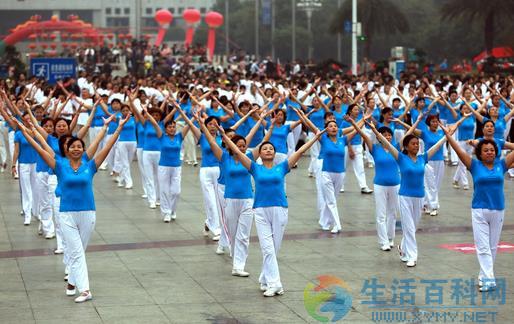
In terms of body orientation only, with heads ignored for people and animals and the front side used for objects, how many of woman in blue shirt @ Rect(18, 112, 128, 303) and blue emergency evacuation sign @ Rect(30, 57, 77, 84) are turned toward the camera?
2

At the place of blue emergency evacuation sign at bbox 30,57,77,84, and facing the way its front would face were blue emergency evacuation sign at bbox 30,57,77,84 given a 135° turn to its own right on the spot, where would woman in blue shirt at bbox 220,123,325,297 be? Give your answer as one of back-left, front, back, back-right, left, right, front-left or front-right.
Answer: back-left

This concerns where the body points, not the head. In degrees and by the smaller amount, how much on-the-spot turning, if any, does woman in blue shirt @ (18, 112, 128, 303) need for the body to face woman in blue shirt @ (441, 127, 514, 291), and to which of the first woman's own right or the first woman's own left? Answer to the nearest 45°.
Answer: approximately 90° to the first woman's own left

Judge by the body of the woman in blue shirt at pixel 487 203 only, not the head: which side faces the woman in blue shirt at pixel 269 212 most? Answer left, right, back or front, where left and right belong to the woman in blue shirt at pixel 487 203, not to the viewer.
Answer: right

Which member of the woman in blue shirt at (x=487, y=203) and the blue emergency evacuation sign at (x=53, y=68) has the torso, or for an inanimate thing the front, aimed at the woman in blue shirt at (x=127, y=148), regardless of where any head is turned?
the blue emergency evacuation sign

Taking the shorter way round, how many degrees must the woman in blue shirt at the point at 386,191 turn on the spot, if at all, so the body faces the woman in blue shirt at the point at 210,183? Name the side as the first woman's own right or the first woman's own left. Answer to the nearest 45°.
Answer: approximately 90° to the first woman's own right

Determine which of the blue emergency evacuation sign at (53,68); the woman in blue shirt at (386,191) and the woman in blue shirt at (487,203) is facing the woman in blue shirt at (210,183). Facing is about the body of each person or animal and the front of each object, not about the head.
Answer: the blue emergency evacuation sign

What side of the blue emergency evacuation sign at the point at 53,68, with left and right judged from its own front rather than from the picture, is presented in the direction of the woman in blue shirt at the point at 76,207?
front
